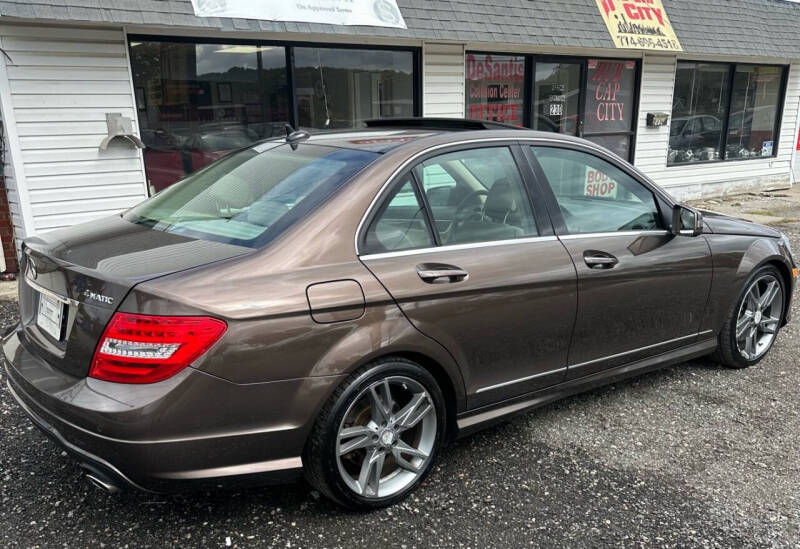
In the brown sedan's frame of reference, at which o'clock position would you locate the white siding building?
The white siding building is roughly at 10 o'clock from the brown sedan.

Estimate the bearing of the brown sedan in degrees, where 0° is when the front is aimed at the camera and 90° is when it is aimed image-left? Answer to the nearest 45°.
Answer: approximately 225°
